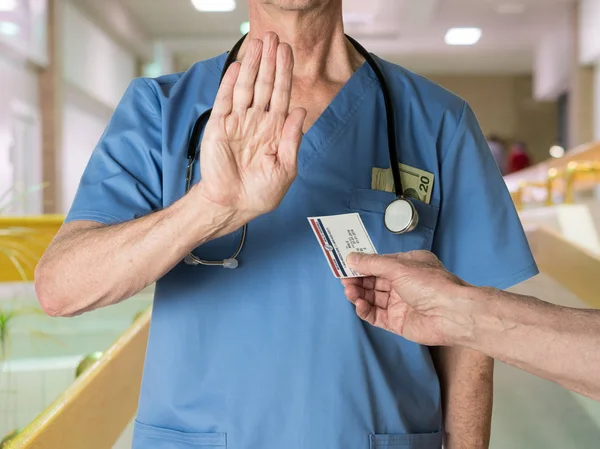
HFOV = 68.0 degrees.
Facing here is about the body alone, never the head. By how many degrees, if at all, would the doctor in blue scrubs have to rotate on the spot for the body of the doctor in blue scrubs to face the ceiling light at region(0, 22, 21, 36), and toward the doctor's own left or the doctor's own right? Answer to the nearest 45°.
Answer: approximately 135° to the doctor's own right

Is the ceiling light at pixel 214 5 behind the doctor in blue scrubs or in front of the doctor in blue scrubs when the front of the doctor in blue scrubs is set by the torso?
behind

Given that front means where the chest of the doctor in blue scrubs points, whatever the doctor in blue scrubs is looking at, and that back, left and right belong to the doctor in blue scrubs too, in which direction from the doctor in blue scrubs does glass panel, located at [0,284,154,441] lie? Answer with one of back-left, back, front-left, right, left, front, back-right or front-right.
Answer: back-right

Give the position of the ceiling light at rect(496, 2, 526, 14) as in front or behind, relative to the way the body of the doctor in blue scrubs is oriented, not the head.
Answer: behind

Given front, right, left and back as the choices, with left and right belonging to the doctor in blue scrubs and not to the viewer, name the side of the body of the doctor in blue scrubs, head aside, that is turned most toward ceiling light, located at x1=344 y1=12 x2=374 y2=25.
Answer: back

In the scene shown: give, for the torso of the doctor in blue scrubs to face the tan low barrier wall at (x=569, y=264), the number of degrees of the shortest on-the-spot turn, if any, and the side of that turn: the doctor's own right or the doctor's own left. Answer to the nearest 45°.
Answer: approximately 135° to the doctor's own left

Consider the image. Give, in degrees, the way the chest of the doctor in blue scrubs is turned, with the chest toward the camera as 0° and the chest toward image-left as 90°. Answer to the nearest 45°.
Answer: approximately 0°

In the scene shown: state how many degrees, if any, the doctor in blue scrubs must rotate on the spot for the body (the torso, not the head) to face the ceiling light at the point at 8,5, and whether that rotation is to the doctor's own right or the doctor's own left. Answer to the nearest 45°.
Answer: approximately 135° to the doctor's own right

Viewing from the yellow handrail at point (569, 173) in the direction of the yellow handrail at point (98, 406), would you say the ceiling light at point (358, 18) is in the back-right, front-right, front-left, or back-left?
back-right
